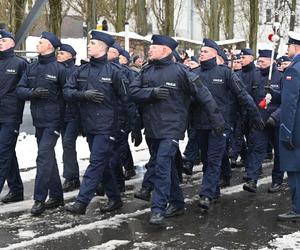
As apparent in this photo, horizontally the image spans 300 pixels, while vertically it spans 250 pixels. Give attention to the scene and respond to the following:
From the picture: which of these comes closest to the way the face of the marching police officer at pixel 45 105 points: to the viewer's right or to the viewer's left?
to the viewer's left

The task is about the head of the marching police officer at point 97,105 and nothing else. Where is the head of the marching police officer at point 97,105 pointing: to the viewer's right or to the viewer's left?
to the viewer's left

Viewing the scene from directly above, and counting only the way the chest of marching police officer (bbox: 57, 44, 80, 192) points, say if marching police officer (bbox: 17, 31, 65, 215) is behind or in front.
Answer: in front

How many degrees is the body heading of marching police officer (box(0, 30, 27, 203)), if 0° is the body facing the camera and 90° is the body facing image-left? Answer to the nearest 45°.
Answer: approximately 45°

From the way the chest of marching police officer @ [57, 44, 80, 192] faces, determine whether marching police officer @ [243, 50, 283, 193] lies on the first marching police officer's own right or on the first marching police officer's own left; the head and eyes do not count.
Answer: on the first marching police officer's own left

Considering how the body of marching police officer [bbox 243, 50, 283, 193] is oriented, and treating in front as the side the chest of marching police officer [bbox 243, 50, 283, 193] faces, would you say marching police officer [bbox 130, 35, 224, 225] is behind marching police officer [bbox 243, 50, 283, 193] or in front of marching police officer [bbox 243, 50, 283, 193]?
in front

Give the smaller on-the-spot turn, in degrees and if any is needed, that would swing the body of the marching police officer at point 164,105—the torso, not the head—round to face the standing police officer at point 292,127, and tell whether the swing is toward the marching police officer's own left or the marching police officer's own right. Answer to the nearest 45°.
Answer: approximately 135° to the marching police officer's own left

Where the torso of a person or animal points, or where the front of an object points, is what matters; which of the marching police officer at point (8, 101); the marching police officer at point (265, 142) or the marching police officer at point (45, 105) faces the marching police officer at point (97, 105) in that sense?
the marching police officer at point (265, 142)

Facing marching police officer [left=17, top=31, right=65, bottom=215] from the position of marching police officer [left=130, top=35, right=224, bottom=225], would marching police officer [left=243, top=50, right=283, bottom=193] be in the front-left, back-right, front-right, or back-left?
back-right

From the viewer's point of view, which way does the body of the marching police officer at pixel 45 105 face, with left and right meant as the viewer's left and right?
facing the viewer and to the left of the viewer

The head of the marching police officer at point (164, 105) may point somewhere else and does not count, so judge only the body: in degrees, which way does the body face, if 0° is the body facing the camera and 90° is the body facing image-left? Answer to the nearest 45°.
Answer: approximately 45°

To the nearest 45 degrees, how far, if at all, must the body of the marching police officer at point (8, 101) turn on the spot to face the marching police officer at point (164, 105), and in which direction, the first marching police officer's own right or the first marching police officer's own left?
approximately 90° to the first marching police officer's own left

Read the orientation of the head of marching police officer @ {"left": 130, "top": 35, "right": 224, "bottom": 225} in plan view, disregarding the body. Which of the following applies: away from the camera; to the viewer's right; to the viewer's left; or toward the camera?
to the viewer's left
